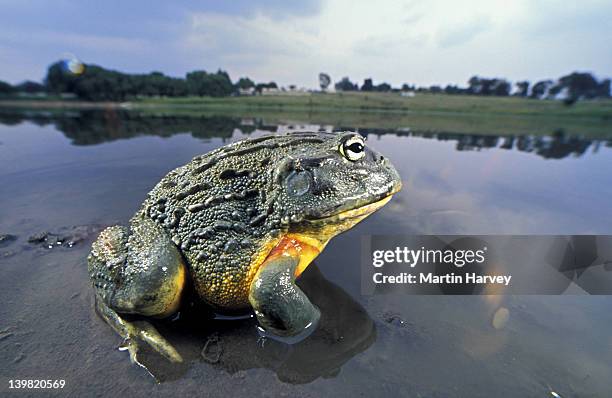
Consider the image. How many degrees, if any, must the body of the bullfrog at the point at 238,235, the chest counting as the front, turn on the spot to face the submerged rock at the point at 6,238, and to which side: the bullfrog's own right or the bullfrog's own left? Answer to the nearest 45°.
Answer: approximately 135° to the bullfrog's own left

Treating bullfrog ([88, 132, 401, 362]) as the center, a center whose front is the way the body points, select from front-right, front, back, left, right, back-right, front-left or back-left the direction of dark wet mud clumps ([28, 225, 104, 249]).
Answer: back-left

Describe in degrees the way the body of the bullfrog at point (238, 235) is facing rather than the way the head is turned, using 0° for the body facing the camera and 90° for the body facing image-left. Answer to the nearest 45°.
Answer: approximately 270°
